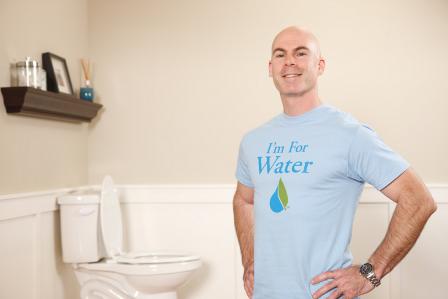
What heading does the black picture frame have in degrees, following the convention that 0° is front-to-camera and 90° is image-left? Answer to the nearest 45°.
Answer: approximately 315°

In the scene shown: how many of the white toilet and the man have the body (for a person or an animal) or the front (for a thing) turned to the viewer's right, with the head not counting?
1

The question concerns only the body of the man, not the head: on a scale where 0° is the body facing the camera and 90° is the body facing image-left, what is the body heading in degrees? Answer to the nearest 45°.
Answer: approximately 45°

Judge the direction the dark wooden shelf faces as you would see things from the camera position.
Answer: facing the viewer and to the right of the viewer

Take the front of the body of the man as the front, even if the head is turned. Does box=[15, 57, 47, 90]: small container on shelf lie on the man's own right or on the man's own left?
on the man's own right

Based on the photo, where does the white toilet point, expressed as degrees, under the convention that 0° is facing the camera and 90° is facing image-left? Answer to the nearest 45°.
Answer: approximately 270°

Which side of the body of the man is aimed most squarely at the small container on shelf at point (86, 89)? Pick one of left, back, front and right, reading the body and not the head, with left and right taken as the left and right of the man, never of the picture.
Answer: right

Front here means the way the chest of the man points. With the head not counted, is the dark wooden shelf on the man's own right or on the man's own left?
on the man's own right

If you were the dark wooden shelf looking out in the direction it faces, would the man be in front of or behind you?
in front

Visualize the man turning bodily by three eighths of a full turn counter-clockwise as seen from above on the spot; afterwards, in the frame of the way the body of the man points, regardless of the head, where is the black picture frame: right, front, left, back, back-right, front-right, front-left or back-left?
back-left

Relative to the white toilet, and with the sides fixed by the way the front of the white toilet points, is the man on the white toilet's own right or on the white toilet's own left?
on the white toilet's own right
